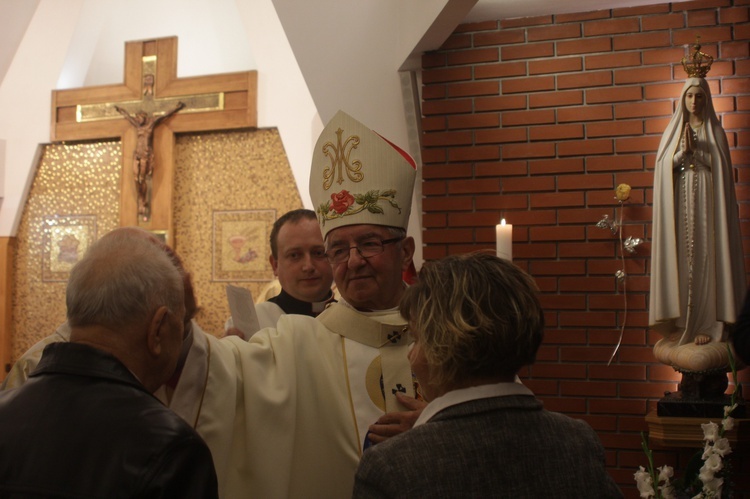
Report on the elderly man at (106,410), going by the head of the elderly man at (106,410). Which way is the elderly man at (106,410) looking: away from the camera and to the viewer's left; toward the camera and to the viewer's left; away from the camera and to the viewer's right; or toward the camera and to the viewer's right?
away from the camera and to the viewer's right

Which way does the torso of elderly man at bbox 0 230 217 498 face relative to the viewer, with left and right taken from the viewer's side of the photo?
facing away from the viewer and to the right of the viewer

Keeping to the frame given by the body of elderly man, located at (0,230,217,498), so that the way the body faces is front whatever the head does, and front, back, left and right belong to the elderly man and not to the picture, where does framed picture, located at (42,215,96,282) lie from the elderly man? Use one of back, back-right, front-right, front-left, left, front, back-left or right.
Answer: front-left

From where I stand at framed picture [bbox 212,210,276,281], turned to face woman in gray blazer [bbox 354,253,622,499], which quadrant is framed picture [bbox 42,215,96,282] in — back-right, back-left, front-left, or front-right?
back-right

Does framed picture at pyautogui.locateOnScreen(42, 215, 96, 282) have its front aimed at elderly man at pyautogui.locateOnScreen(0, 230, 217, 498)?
yes

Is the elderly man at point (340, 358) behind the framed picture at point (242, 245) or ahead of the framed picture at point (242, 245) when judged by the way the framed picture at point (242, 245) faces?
ahead

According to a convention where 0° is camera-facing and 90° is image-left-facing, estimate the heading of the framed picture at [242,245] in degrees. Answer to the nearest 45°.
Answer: approximately 0°

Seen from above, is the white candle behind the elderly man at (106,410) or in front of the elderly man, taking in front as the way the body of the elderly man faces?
in front
